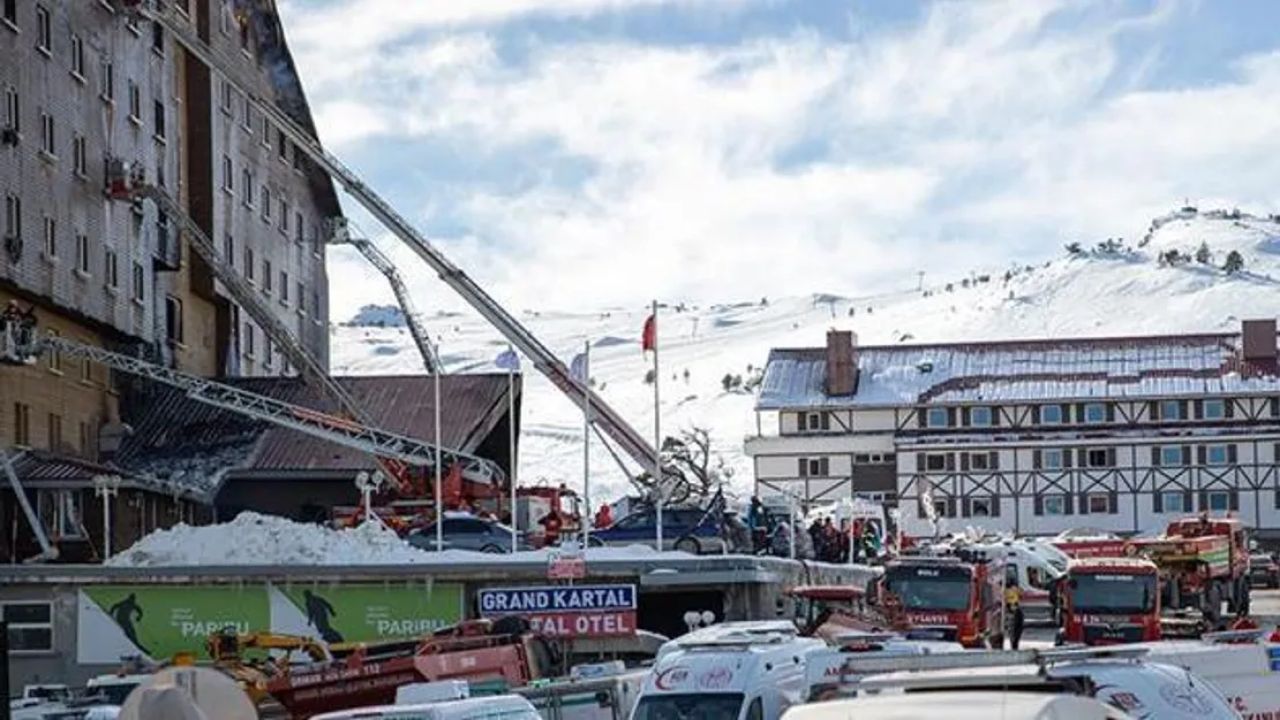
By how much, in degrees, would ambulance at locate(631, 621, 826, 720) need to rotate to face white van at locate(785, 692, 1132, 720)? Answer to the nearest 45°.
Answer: approximately 45° to its left

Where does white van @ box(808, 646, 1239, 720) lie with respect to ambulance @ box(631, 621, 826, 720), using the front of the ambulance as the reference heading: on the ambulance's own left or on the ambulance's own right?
on the ambulance's own left

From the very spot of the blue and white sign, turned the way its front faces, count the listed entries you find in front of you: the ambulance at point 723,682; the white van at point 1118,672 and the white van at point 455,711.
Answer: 3

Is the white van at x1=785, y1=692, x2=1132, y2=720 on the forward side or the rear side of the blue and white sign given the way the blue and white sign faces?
on the forward side

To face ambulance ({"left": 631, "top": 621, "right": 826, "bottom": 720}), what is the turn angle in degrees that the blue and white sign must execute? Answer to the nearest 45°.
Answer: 0° — it already faces it

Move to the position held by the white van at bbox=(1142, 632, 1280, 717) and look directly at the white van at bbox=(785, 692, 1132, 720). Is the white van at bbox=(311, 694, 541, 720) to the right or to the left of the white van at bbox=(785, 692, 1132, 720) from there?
right

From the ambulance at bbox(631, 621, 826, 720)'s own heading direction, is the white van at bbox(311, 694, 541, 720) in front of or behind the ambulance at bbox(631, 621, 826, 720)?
in front

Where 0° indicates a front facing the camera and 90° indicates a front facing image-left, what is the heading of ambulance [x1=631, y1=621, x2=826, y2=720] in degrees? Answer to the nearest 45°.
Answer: approximately 45°
